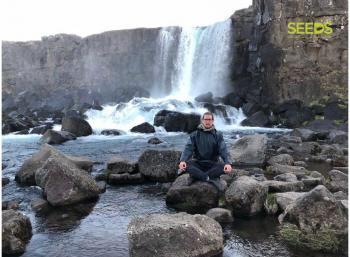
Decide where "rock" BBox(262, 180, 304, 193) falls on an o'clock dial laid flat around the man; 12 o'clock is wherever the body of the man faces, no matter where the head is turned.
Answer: The rock is roughly at 8 o'clock from the man.

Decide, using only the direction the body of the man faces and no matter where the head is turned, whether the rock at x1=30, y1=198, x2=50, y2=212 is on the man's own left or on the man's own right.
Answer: on the man's own right

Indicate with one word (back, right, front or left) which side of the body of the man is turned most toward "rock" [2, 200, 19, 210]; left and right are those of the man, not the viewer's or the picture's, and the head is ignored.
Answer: right

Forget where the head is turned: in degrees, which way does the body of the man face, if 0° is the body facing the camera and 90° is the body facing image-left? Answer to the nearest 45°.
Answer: approximately 0°

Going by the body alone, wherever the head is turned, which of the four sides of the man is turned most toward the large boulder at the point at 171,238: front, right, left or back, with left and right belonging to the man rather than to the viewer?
front

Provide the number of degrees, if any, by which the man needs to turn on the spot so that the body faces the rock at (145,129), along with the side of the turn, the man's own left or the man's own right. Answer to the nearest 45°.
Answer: approximately 180°

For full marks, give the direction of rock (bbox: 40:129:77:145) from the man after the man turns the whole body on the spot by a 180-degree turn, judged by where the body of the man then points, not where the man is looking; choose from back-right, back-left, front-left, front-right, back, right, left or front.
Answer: front-left

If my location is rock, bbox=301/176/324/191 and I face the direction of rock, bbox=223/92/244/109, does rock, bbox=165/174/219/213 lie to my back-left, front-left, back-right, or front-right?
back-left

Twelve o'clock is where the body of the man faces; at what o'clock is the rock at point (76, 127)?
The rock is roughly at 5 o'clock from the man.

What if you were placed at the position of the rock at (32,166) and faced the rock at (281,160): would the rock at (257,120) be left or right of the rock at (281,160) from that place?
left

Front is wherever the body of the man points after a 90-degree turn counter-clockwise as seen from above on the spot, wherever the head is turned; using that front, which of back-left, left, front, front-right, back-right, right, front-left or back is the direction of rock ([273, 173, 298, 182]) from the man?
front-left

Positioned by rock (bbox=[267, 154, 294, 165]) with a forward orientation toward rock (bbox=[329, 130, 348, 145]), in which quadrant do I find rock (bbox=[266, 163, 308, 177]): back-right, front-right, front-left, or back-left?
back-right

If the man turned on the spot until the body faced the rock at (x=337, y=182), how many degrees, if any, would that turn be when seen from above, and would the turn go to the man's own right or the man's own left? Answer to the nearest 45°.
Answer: approximately 135° to the man's own left

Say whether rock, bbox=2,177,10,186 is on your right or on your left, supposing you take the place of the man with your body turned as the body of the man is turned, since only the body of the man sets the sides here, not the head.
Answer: on your right

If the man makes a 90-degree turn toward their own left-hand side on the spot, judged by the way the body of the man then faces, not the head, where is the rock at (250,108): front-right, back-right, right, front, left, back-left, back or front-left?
left

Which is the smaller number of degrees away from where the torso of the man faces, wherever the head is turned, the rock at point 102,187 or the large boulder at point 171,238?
the large boulder
